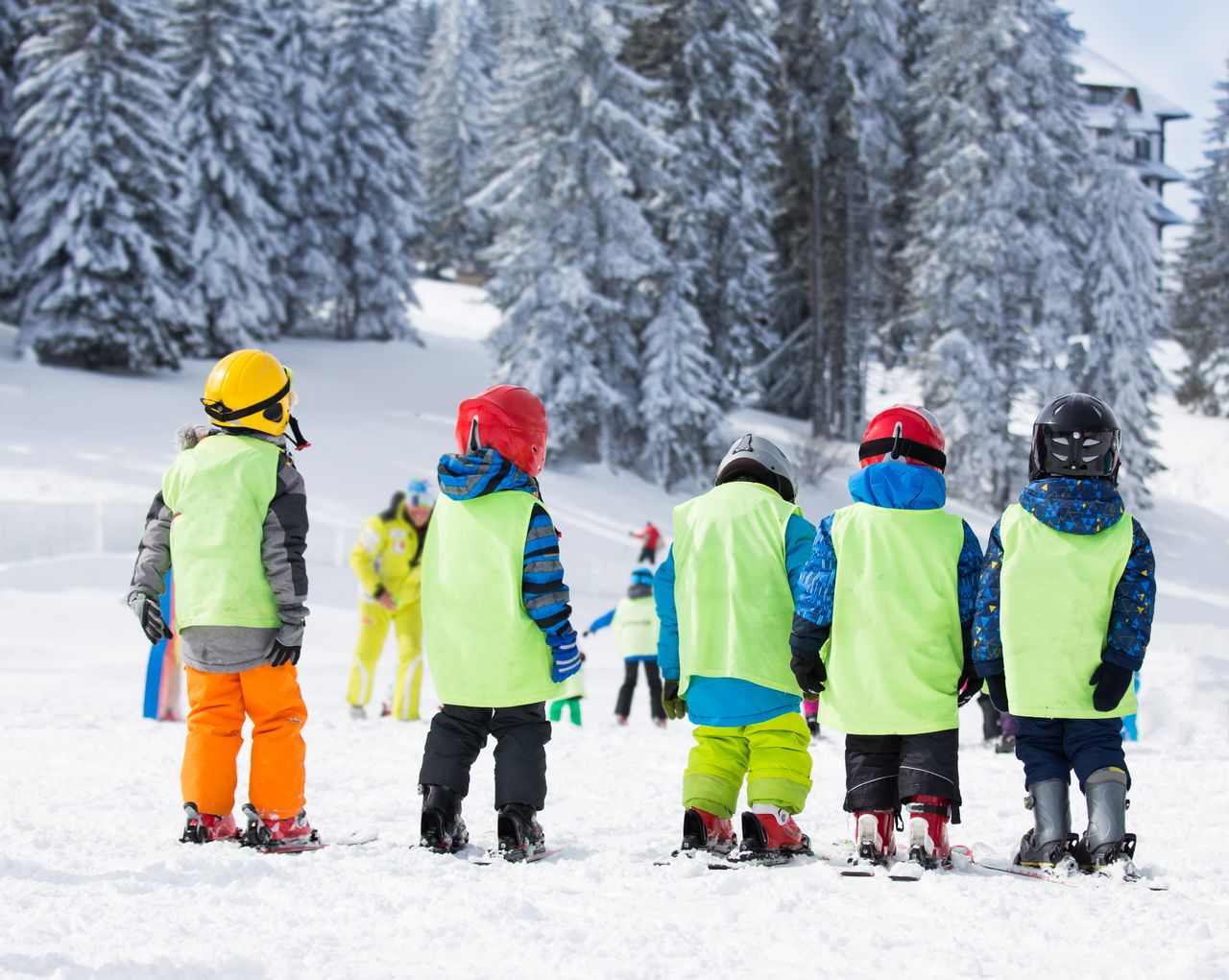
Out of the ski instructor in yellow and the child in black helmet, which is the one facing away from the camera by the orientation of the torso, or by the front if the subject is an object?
the child in black helmet

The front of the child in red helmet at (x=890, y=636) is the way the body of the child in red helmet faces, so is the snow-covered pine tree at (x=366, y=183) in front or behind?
in front

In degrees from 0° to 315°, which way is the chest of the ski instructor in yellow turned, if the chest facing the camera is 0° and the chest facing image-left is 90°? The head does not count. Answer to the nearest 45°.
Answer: approximately 315°

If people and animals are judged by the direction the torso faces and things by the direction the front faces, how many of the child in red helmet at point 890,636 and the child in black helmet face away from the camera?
2

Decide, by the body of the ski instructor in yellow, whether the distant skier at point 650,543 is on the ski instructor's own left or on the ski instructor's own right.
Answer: on the ski instructor's own left

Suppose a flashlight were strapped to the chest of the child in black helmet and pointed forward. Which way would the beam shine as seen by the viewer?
away from the camera

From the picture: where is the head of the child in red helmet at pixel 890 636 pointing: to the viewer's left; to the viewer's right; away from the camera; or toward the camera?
away from the camera

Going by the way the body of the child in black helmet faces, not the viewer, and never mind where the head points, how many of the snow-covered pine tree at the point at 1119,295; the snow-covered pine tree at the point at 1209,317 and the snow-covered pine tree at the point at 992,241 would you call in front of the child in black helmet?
3

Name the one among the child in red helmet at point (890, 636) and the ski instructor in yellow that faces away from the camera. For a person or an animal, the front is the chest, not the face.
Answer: the child in red helmet

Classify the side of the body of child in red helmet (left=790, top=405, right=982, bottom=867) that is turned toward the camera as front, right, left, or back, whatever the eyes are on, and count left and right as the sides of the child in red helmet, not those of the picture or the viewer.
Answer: back

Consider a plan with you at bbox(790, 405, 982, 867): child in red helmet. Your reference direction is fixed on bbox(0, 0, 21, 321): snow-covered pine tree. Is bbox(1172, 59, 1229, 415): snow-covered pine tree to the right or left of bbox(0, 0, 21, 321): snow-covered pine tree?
right

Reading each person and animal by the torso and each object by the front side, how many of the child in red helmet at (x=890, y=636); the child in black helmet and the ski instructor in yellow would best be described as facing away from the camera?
2
